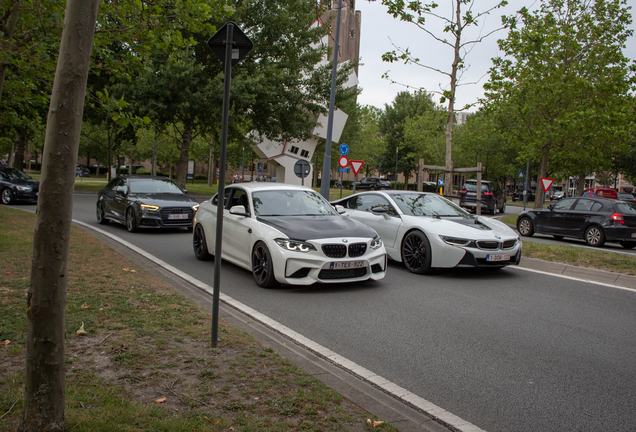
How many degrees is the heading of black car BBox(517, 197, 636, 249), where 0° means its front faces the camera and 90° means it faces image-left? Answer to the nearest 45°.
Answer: approximately 135°

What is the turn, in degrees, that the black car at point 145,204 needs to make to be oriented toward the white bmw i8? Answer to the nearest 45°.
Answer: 0° — it already faces it

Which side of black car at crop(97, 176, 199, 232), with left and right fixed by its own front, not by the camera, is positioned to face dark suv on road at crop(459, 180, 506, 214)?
left

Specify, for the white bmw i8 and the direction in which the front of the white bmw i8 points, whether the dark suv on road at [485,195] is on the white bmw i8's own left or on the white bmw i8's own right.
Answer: on the white bmw i8's own left

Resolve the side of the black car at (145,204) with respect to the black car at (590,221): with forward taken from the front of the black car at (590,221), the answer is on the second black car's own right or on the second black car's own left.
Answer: on the second black car's own left

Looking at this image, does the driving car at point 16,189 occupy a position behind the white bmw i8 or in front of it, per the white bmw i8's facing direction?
behind
